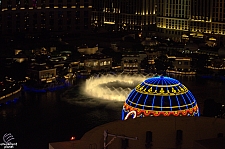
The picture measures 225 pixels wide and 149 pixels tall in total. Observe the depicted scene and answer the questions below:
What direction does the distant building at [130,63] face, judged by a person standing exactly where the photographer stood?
facing the viewer

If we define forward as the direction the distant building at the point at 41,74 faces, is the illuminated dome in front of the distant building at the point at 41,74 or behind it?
in front

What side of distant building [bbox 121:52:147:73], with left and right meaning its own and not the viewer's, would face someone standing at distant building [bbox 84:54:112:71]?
right

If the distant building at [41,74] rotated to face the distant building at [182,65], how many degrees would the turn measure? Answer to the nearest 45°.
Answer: approximately 45° to its left

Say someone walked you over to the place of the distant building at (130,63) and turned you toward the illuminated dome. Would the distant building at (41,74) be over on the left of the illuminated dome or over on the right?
right

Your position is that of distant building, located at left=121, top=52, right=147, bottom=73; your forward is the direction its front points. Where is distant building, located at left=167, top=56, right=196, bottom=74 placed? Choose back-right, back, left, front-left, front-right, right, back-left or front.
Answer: left

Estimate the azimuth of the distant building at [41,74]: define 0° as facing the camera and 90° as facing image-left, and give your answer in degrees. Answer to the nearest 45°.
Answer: approximately 315°

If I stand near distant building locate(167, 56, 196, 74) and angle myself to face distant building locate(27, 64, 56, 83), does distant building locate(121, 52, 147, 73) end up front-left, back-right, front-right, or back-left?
front-right

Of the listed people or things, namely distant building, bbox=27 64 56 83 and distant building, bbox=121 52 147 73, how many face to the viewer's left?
0

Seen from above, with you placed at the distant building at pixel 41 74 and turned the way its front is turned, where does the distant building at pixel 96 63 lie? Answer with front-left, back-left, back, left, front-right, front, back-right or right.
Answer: left

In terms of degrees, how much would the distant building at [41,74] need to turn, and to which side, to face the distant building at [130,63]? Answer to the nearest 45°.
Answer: approximately 90° to its left
